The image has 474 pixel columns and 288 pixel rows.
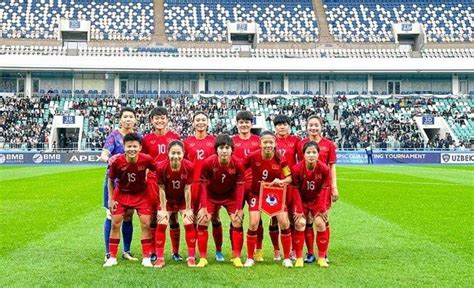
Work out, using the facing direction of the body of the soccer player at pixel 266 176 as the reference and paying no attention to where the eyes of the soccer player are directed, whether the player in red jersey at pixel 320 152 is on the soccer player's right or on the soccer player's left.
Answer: on the soccer player's left

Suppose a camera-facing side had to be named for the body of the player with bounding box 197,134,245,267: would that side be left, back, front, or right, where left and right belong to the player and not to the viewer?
front

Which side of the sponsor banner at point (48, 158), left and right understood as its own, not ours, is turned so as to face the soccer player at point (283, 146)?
front

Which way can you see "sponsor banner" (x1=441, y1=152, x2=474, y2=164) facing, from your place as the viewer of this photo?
facing the viewer

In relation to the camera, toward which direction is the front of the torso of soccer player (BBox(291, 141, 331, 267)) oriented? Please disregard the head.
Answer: toward the camera

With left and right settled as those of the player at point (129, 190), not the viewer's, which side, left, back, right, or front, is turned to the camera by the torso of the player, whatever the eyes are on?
front

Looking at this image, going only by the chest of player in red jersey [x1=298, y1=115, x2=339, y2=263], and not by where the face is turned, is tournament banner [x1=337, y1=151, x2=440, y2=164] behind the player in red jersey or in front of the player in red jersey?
behind

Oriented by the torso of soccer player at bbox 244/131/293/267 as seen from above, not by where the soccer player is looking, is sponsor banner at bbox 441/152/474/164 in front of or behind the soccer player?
behind

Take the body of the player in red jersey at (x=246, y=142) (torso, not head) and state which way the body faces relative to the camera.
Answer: toward the camera
